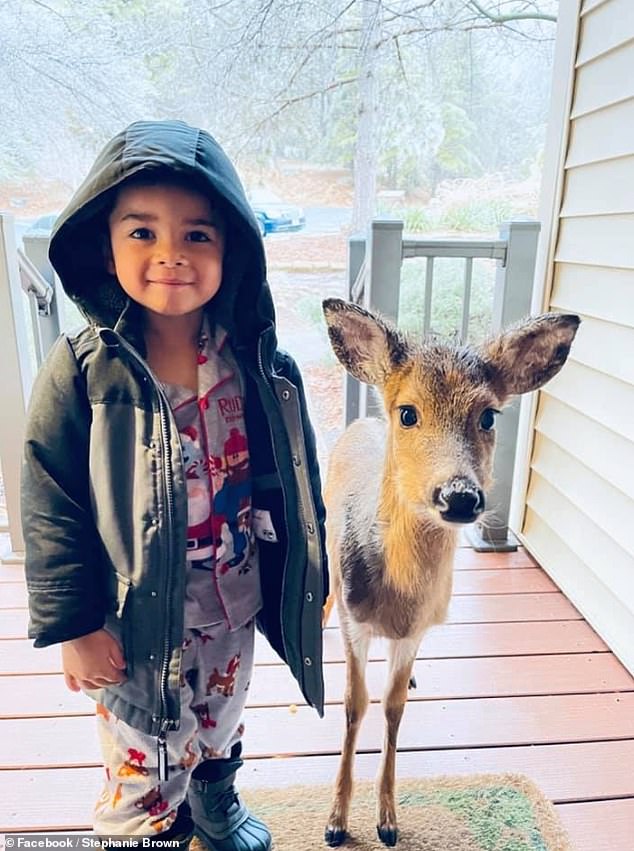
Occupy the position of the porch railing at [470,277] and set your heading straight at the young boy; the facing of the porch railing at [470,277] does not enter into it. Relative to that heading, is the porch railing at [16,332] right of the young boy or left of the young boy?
right

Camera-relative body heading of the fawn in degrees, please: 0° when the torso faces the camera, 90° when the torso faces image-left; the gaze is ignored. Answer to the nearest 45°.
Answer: approximately 315°

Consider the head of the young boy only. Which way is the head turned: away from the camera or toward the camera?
toward the camera

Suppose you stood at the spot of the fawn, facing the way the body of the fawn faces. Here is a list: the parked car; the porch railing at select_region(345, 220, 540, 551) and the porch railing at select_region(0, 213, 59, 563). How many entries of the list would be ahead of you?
0

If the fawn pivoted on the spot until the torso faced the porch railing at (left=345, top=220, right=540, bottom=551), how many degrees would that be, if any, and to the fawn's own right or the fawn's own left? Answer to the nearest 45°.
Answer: approximately 135° to the fawn's own left

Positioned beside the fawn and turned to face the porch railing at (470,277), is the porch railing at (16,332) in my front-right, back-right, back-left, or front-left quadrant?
front-left

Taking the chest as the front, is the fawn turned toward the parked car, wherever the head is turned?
no

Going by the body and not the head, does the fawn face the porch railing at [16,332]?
no
